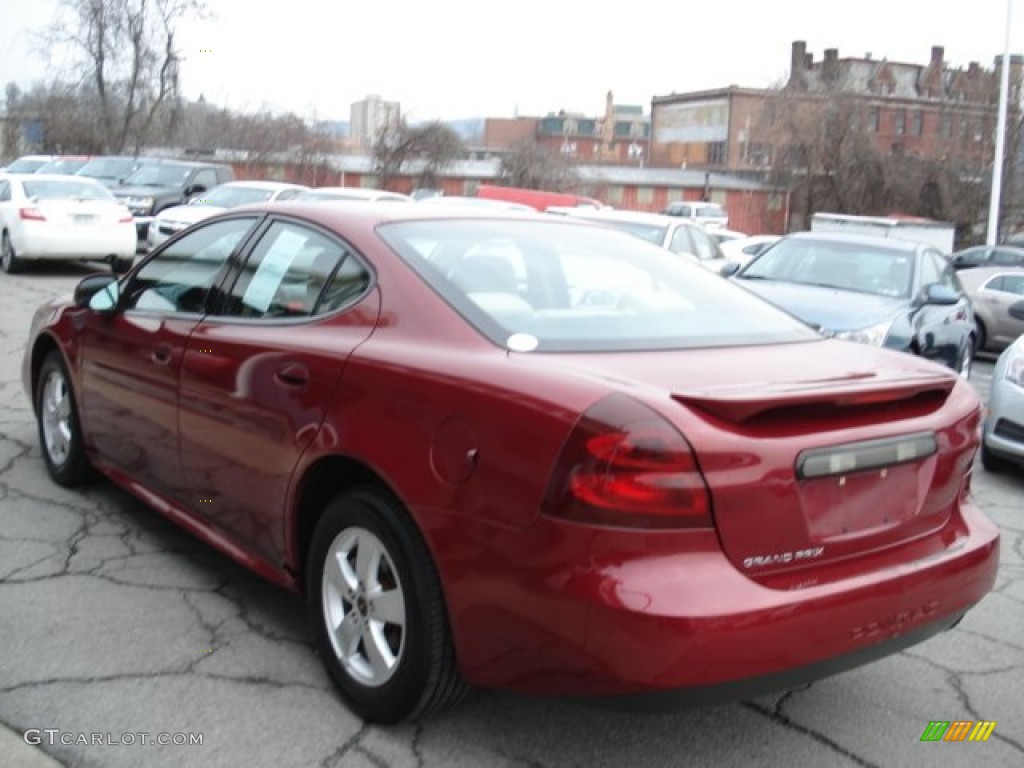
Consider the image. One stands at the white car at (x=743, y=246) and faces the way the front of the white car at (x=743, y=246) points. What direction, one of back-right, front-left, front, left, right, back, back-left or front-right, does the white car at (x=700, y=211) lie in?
back-right

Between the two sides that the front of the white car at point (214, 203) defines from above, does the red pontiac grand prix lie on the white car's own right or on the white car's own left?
on the white car's own left

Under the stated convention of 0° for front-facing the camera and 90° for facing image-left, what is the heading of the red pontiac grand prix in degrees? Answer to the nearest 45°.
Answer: approximately 135°

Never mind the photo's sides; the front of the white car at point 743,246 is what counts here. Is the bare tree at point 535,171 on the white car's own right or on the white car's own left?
on the white car's own right

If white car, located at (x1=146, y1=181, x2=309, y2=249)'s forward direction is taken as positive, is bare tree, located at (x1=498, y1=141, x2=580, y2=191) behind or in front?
behind
